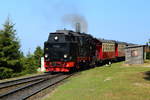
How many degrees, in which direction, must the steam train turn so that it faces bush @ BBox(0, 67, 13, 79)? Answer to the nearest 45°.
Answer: approximately 45° to its right

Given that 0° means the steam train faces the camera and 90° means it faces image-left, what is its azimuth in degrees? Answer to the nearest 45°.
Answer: approximately 45°
